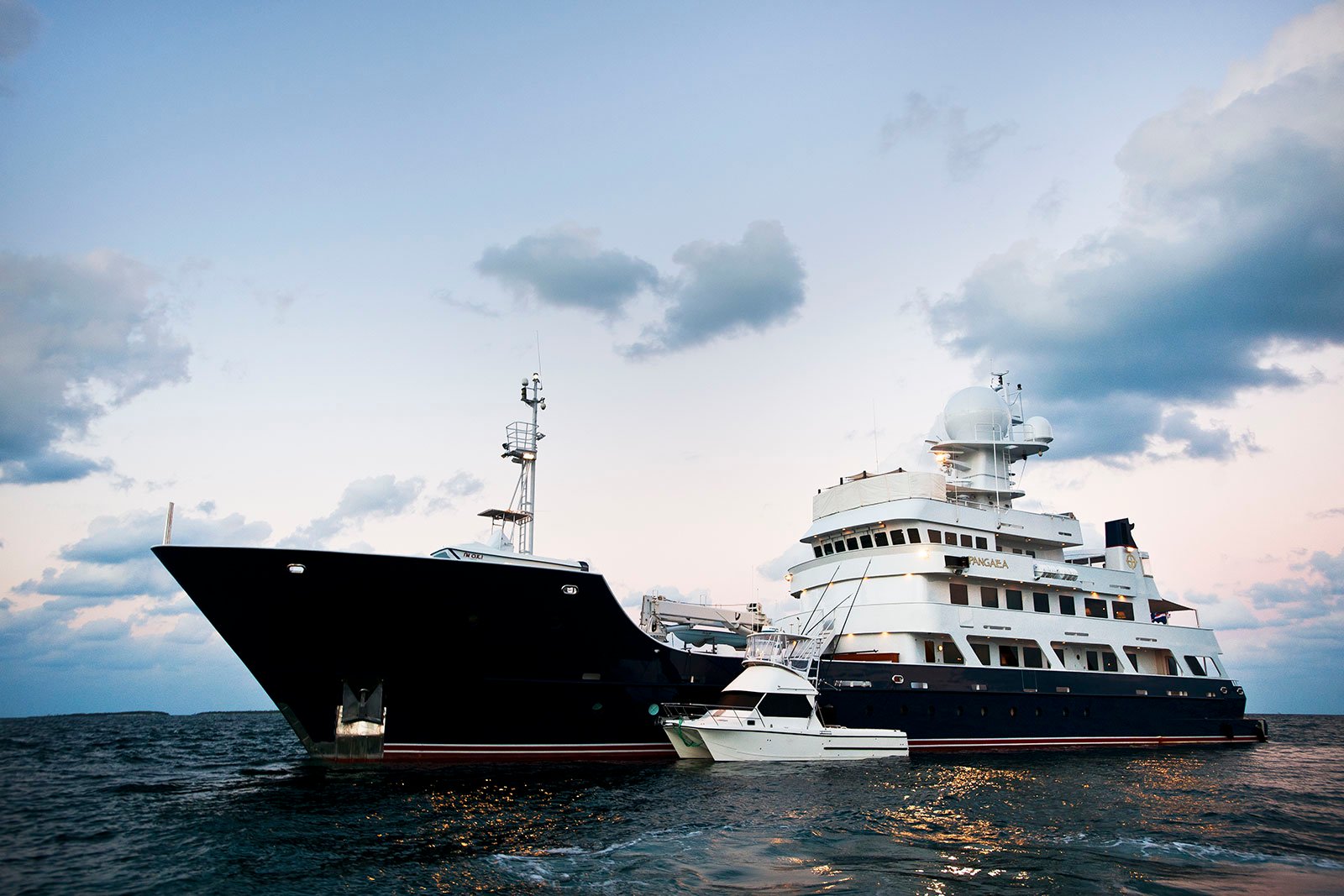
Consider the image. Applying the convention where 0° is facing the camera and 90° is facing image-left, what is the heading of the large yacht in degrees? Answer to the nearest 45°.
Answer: approximately 45°

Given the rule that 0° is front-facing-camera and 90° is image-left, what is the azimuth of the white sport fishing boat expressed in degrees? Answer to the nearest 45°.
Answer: approximately 45°
